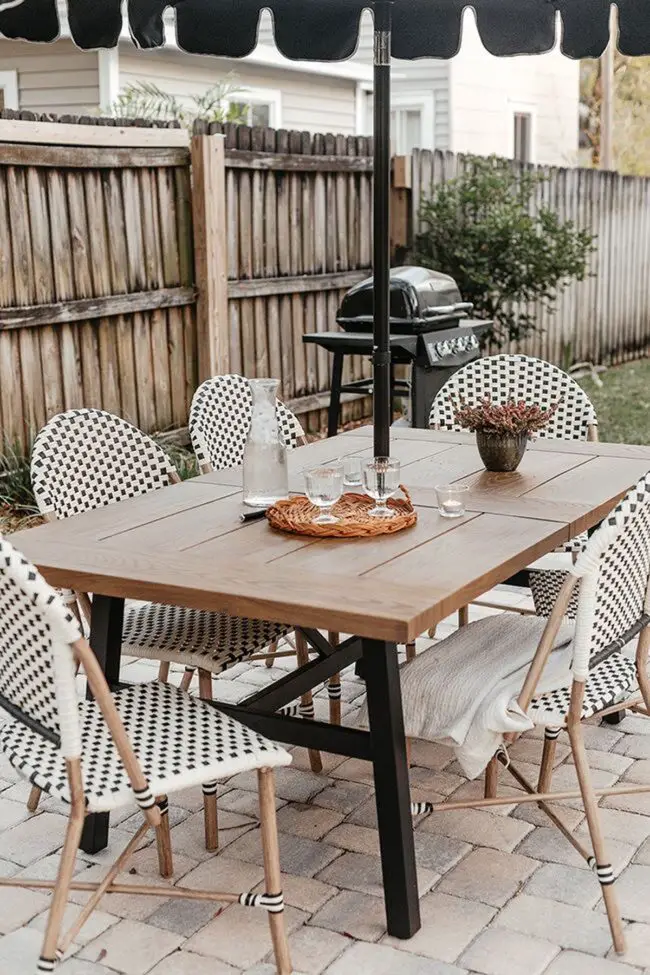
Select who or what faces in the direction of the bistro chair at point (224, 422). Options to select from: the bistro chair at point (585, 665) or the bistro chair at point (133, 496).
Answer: the bistro chair at point (585, 665)

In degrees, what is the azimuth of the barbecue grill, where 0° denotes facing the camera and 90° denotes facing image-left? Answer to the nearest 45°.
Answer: approximately 315°

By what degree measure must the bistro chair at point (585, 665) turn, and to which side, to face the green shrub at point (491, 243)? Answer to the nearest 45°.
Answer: approximately 45° to its right

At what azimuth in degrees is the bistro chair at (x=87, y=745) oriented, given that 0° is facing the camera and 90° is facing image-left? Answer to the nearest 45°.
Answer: approximately 225°

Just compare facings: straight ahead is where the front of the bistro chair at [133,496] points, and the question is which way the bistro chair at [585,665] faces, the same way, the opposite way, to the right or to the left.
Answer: the opposite way

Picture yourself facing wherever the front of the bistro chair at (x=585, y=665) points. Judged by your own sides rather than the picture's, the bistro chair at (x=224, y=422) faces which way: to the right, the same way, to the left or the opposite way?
the opposite way

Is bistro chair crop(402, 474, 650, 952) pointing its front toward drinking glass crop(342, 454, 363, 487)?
yes

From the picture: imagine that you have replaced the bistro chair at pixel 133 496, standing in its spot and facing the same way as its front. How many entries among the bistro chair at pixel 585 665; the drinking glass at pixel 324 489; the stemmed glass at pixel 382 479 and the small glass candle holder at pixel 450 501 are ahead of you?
4

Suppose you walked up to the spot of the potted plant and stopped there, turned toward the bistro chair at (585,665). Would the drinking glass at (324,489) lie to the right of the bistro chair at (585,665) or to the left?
right

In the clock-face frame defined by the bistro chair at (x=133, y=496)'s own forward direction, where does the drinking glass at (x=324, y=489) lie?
The drinking glass is roughly at 12 o'clock from the bistro chair.

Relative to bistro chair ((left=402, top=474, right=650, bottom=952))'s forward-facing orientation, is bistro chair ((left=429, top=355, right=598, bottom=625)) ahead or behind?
ahead

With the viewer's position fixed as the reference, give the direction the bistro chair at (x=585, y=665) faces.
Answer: facing away from the viewer and to the left of the viewer
